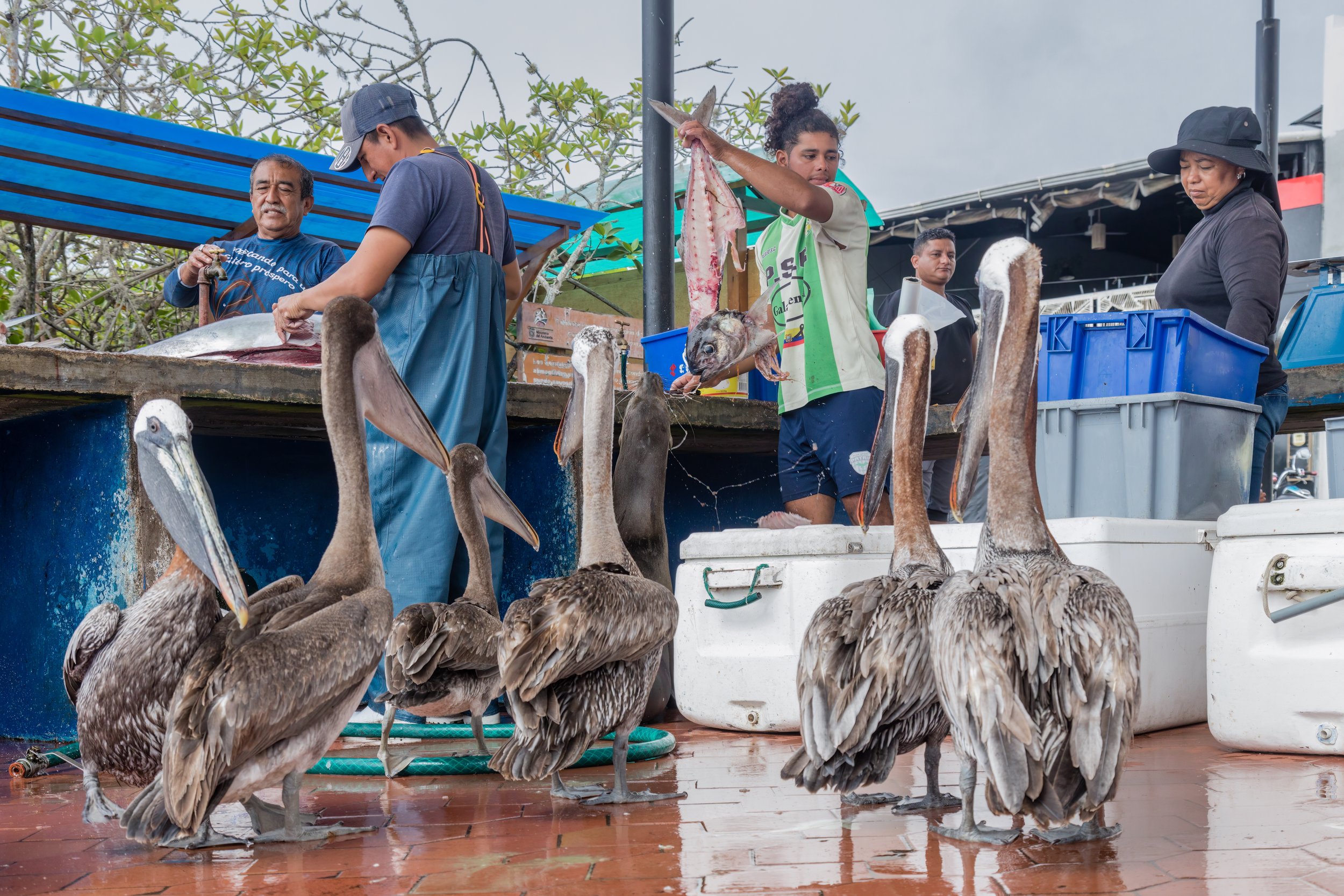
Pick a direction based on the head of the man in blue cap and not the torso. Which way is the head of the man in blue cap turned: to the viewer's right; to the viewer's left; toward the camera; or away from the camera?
to the viewer's left

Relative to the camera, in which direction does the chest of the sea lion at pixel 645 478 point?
away from the camera

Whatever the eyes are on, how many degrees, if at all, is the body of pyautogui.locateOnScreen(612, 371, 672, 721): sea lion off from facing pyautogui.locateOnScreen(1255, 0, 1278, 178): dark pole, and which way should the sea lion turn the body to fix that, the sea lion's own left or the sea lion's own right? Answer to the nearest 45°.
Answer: approximately 45° to the sea lion's own right

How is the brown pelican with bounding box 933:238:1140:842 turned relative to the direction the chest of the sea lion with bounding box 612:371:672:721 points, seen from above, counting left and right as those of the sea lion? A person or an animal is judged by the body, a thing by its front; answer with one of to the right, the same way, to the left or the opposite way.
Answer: the same way

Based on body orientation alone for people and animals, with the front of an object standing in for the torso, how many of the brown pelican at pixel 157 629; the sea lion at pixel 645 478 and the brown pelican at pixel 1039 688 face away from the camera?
2

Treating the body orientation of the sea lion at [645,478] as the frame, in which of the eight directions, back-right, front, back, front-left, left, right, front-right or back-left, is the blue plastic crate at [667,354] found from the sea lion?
front

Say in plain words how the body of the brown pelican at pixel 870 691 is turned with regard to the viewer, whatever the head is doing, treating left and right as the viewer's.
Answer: facing away from the viewer and to the right of the viewer

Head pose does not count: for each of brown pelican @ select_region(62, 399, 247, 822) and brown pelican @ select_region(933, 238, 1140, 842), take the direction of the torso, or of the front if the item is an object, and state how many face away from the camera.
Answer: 1

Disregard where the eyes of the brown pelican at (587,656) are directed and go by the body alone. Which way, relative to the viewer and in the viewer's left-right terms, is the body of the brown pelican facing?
facing away from the viewer and to the right of the viewer

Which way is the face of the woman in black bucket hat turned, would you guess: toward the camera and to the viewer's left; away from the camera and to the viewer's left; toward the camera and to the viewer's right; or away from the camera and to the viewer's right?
toward the camera and to the viewer's left

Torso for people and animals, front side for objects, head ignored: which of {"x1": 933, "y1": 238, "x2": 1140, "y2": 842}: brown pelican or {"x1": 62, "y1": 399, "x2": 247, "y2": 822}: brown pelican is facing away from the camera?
{"x1": 933, "y1": 238, "x2": 1140, "y2": 842}: brown pelican
